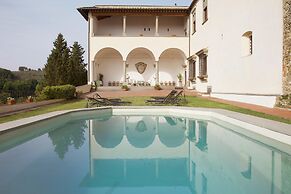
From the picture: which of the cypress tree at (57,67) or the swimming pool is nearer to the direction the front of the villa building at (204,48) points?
the swimming pool

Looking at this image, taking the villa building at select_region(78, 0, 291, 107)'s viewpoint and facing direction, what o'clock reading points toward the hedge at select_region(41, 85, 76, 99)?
The hedge is roughly at 2 o'clock from the villa building.

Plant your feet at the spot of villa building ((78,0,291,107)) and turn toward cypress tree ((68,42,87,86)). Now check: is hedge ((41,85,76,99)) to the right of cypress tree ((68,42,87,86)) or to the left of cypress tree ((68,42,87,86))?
left

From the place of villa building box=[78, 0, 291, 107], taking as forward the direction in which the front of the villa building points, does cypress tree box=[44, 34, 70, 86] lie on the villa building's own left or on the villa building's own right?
on the villa building's own right

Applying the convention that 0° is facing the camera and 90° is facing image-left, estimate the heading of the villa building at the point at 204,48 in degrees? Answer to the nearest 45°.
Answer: approximately 0°

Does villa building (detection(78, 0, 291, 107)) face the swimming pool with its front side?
yes

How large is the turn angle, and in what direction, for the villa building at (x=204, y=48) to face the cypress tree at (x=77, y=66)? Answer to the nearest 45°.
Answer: approximately 135° to its right
